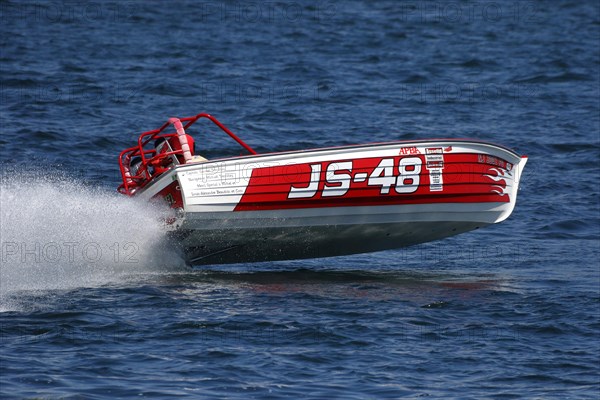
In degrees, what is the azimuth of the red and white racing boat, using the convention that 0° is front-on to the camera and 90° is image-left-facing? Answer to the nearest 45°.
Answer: approximately 270°

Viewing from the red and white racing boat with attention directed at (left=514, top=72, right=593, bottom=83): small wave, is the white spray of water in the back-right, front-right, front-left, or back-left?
back-left

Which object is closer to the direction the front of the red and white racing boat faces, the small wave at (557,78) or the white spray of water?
the small wave

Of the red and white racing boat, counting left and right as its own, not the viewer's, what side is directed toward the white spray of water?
back

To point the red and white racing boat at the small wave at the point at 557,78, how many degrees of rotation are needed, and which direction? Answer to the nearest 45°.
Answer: approximately 45° to its left

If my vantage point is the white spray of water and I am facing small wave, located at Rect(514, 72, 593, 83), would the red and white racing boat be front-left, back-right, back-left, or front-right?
front-right
